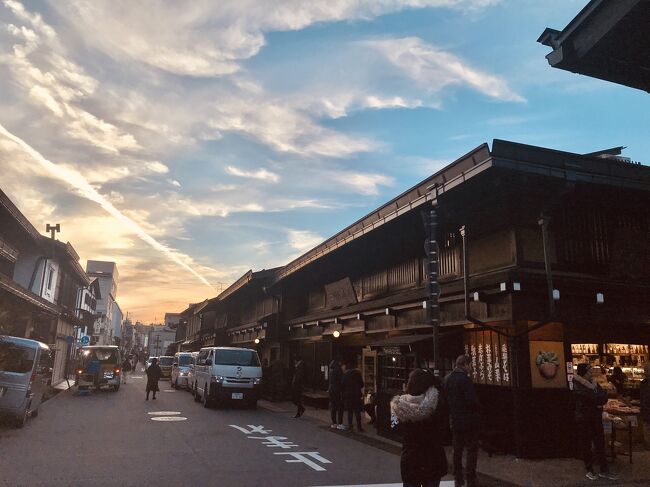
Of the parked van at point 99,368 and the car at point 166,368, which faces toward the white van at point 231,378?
the car

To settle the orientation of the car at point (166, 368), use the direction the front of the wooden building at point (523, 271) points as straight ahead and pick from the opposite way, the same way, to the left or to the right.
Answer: to the left

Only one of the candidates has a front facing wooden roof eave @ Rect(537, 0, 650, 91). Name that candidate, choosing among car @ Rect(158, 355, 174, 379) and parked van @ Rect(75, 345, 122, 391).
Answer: the car

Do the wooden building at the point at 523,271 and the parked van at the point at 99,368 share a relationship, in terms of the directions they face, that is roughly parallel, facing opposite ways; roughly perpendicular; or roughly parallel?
roughly perpendicular

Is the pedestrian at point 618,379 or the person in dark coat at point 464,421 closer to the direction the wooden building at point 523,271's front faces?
the person in dark coat

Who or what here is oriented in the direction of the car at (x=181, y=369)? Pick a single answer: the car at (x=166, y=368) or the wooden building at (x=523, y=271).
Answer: the car at (x=166, y=368)

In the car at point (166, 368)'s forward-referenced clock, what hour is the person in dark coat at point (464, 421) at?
The person in dark coat is roughly at 12 o'clock from the car.
